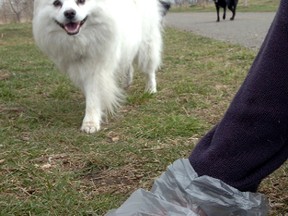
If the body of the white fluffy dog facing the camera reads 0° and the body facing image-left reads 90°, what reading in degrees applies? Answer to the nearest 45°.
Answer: approximately 45°
